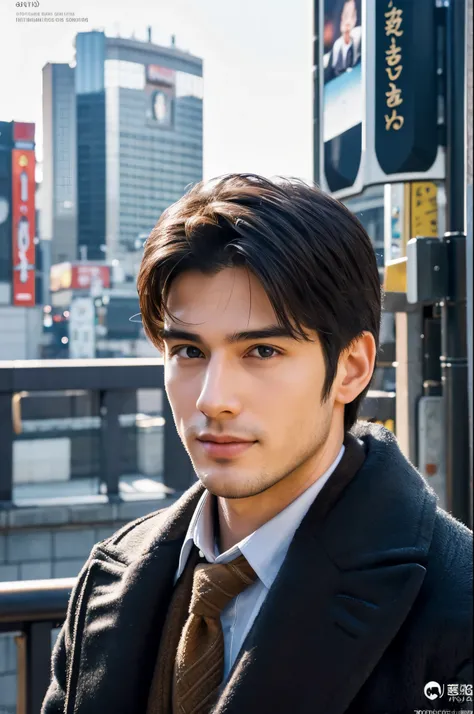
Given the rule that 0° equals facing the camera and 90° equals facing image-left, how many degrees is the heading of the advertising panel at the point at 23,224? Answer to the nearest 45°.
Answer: approximately 0°

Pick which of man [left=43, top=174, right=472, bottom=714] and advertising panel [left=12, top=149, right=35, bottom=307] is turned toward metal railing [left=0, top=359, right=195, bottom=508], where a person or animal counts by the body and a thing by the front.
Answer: the advertising panel

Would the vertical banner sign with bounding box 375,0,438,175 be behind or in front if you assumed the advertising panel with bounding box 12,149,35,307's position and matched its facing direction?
in front

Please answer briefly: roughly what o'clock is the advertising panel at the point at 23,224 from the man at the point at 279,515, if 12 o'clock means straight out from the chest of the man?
The advertising panel is roughly at 4 o'clock from the man.

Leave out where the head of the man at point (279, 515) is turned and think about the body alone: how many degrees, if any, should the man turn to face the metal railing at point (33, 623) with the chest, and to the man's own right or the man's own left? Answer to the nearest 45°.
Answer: approximately 90° to the man's own right

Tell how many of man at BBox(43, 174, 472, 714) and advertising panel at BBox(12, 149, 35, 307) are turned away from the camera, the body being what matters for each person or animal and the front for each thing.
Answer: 0

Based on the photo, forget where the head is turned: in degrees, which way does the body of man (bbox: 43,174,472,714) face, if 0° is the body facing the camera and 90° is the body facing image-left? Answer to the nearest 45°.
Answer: approximately 45°

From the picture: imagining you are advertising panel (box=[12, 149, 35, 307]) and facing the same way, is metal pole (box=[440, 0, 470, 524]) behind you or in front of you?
in front

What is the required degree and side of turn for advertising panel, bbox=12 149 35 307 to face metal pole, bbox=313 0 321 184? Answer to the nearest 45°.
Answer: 0° — it already faces it
